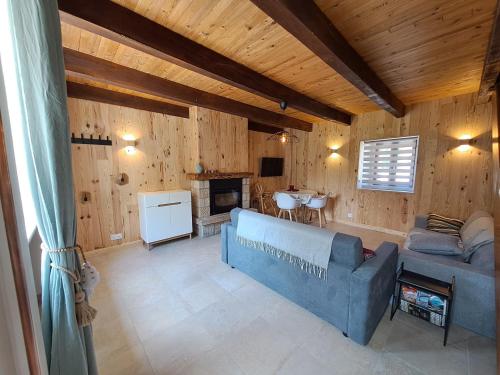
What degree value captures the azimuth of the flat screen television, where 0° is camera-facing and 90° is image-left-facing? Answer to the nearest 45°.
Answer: approximately 315°

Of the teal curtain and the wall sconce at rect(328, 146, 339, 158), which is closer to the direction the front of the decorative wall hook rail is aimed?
the teal curtain

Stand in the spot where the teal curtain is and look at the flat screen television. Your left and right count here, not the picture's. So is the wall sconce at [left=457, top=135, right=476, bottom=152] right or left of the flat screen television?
right

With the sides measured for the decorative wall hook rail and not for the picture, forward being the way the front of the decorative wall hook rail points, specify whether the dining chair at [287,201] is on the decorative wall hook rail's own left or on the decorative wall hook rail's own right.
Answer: on the decorative wall hook rail's own left

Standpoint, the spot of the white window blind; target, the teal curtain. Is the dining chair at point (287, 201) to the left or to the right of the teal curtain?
right

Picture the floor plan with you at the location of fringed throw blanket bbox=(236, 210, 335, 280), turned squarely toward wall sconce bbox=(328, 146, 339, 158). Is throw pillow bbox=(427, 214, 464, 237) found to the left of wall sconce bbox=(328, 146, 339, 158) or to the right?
right

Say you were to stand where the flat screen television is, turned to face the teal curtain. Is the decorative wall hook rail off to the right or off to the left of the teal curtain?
right

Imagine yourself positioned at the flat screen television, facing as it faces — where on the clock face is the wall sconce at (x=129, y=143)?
The wall sconce is roughly at 3 o'clock from the flat screen television.

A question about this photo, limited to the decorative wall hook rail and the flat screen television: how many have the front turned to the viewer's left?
0

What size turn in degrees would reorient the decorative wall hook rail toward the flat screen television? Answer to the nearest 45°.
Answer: approximately 90° to its left

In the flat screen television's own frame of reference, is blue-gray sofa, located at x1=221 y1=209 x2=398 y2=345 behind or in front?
in front

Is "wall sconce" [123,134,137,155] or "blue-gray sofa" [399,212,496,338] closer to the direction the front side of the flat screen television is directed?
the blue-gray sofa

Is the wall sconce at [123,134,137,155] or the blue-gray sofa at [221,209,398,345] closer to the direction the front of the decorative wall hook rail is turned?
the blue-gray sofa

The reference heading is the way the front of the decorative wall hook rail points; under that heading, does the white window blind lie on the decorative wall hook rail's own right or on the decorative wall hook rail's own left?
on the decorative wall hook rail's own left
